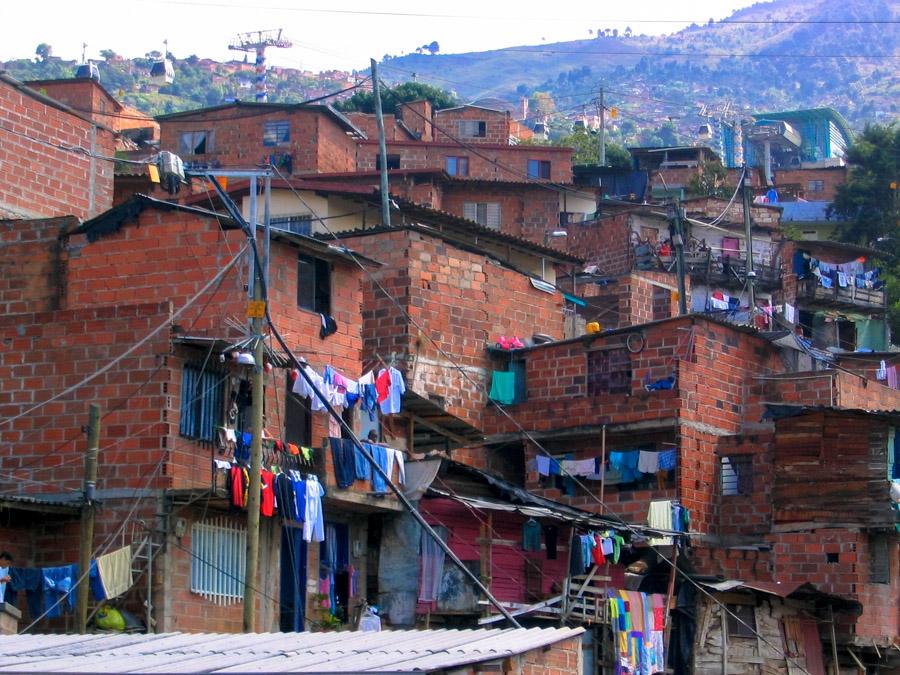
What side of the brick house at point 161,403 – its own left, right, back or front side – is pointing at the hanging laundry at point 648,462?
left

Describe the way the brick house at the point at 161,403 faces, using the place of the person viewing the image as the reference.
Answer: facing the viewer and to the right of the viewer

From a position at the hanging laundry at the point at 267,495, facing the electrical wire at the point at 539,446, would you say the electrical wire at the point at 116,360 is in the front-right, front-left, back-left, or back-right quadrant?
back-left

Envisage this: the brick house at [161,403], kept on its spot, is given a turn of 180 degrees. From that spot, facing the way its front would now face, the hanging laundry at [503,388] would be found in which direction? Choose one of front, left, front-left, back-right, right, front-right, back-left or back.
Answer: right

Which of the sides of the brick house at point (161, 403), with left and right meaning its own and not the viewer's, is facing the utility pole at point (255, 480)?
front

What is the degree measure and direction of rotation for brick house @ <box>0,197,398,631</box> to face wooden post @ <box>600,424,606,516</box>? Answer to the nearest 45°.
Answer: approximately 90° to its left

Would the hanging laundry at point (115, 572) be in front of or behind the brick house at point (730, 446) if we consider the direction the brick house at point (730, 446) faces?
in front

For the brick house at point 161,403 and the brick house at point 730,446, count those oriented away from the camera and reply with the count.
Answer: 0

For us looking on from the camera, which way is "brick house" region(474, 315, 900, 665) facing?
facing the viewer and to the left of the viewer
